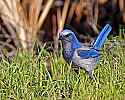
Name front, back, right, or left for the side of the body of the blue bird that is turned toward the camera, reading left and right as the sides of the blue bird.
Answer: left
